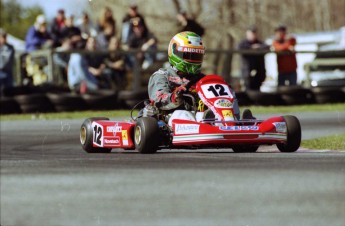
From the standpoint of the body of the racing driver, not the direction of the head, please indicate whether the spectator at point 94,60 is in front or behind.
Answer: behind

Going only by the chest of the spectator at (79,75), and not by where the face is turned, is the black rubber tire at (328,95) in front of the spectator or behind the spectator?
in front

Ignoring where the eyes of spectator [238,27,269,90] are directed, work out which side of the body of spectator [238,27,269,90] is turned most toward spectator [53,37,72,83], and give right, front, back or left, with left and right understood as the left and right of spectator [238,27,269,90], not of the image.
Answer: right

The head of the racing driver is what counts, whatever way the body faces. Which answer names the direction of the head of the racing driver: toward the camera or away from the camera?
toward the camera

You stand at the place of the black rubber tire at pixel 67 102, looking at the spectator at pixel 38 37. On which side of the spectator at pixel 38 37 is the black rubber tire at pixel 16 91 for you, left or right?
left

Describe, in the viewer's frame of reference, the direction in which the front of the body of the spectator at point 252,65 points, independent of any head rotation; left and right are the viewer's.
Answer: facing the viewer
